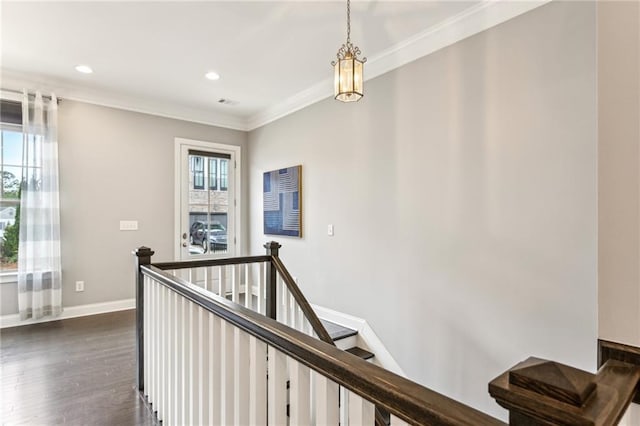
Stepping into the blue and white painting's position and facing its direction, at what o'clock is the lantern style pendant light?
The lantern style pendant light is roughly at 10 o'clock from the blue and white painting.

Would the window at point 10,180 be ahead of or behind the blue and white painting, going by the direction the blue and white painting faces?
ahead

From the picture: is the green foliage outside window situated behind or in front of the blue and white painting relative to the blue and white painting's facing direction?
in front

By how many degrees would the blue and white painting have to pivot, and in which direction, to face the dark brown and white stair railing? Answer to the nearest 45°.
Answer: approximately 45° to its left

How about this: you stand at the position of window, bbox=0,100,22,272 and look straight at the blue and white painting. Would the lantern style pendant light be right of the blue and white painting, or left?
right

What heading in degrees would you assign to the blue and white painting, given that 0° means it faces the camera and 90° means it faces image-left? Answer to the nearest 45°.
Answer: approximately 45°

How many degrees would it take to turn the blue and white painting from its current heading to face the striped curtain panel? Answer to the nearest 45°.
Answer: approximately 45° to its right
